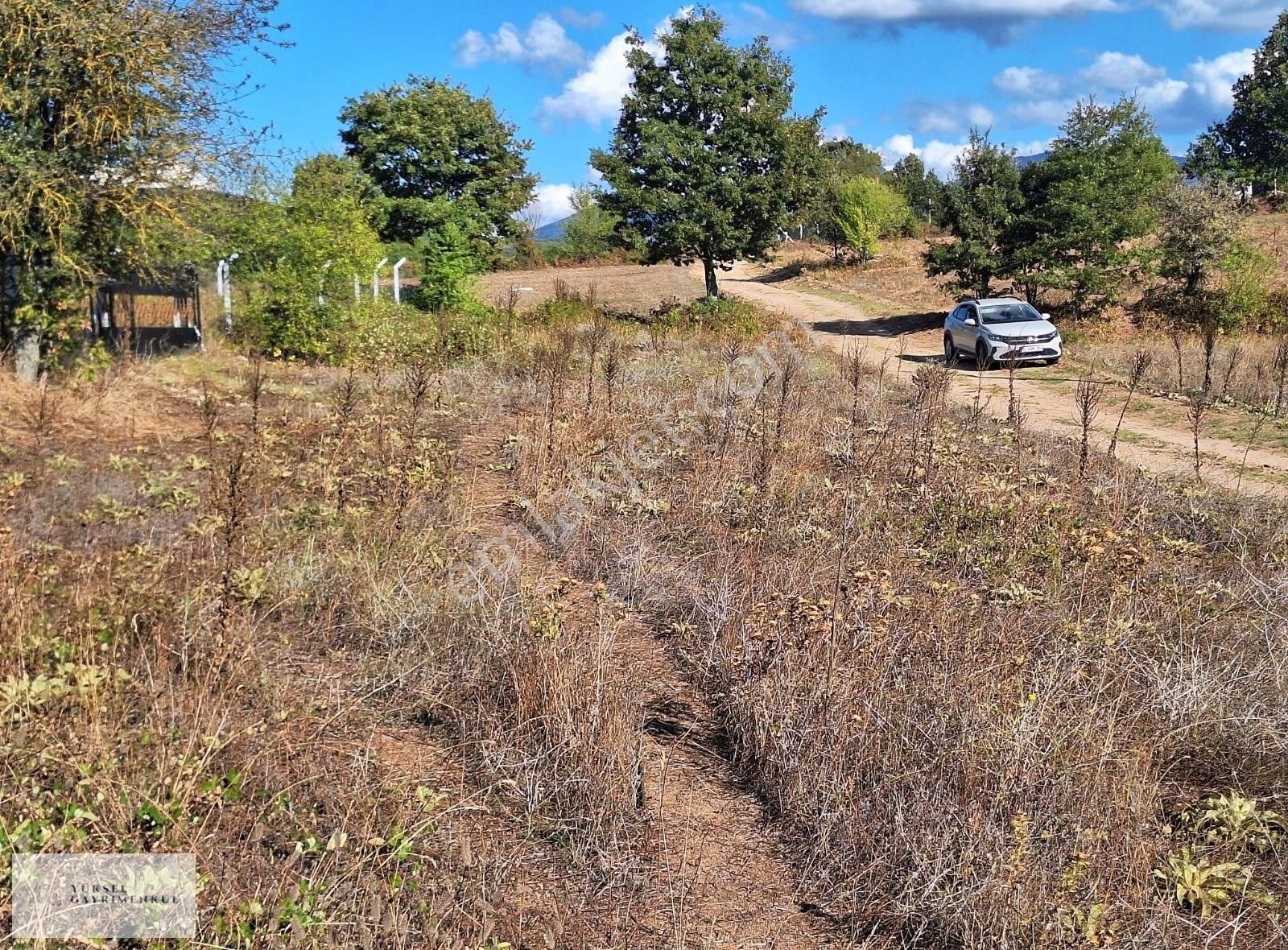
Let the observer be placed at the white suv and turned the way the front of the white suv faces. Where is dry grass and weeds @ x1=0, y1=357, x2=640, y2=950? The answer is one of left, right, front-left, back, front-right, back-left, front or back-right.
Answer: front-right

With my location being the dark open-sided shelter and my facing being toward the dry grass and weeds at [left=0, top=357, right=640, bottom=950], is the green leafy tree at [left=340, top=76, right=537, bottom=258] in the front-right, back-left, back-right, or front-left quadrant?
back-left

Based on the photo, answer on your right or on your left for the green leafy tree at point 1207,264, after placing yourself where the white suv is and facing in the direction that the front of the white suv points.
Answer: on your left

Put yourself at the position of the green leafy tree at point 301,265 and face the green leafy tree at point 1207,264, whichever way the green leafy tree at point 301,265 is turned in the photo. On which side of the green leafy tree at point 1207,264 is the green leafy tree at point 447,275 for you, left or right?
left

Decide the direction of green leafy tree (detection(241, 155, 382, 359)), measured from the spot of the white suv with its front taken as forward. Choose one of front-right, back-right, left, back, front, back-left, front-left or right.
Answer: right

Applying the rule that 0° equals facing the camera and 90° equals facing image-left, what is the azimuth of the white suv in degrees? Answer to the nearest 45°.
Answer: approximately 315°

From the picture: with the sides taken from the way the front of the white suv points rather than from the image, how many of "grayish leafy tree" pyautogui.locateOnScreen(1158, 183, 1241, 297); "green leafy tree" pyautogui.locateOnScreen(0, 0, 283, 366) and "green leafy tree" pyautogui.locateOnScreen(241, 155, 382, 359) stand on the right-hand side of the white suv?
2

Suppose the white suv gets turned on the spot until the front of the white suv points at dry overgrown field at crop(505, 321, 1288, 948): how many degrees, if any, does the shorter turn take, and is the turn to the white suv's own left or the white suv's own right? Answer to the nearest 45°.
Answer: approximately 45° to the white suv's own right

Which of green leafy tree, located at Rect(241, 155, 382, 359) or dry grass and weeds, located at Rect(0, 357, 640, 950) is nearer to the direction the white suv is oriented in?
the dry grass and weeds

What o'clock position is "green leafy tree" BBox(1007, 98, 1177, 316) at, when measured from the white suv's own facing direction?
The green leafy tree is roughly at 8 o'clock from the white suv.

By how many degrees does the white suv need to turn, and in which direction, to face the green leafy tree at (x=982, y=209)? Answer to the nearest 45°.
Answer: approximately 135° to its left

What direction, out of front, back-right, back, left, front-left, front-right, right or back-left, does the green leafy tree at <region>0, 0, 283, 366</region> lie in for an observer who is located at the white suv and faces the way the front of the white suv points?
right

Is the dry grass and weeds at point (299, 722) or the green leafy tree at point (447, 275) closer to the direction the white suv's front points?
the dry grass and weeds

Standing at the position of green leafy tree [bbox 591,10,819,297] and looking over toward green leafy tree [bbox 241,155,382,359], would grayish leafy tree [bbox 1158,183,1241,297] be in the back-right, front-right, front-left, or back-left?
back-left

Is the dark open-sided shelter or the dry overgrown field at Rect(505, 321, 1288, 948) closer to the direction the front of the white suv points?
the dry overgrown field
